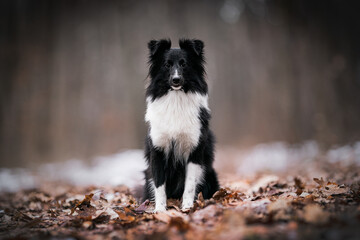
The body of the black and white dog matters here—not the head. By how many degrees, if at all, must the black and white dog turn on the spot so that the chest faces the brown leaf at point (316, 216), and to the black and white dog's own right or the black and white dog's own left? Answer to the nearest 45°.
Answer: approximately 45° to the black and white dog's own left

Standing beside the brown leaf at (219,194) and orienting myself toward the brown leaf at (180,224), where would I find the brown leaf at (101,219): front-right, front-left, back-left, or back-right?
front-right

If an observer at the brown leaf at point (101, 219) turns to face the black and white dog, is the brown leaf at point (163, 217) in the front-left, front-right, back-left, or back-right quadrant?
front-right

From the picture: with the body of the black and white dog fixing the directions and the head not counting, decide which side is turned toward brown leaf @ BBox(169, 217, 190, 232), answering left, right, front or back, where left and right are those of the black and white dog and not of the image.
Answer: front

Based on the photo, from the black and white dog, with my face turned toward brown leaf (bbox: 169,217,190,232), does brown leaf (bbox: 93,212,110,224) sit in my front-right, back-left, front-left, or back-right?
front-right

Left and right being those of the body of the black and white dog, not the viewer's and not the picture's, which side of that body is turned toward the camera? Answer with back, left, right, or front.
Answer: front
